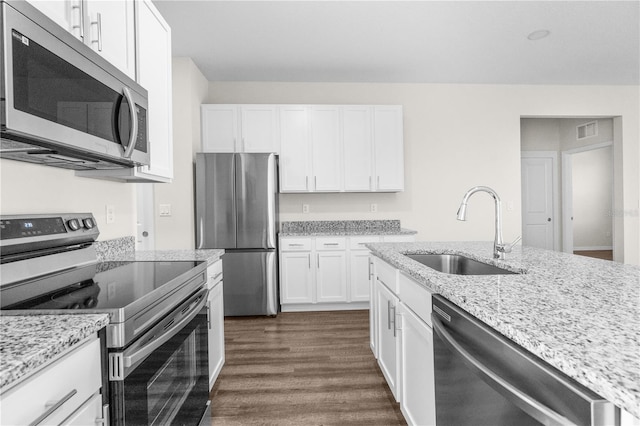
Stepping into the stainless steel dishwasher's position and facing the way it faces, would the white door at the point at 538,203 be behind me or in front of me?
behind

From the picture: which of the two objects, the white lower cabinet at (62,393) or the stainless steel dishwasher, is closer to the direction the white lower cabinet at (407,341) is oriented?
the white lower cabinet

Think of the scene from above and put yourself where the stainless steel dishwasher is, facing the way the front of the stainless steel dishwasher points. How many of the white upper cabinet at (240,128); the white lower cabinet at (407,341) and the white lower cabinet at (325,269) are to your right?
3

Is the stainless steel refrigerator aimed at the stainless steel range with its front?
yes

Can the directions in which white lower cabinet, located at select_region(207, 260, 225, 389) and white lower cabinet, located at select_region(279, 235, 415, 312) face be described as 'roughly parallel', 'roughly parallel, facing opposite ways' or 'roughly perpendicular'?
roughly perpendicular

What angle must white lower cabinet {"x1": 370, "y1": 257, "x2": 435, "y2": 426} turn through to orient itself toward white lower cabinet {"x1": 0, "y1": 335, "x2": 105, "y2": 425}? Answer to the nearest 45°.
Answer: approximately 45° to its left

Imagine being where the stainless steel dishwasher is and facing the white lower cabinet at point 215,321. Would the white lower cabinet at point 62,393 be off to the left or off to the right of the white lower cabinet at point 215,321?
left

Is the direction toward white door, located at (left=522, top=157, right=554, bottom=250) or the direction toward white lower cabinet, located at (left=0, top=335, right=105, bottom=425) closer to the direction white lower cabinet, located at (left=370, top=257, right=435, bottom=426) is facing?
the white lower cabinet

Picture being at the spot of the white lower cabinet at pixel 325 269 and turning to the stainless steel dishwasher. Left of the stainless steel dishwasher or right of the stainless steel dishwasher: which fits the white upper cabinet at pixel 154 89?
right

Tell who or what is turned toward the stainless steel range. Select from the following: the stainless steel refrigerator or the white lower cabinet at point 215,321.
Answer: the stainless steel refrigerator
